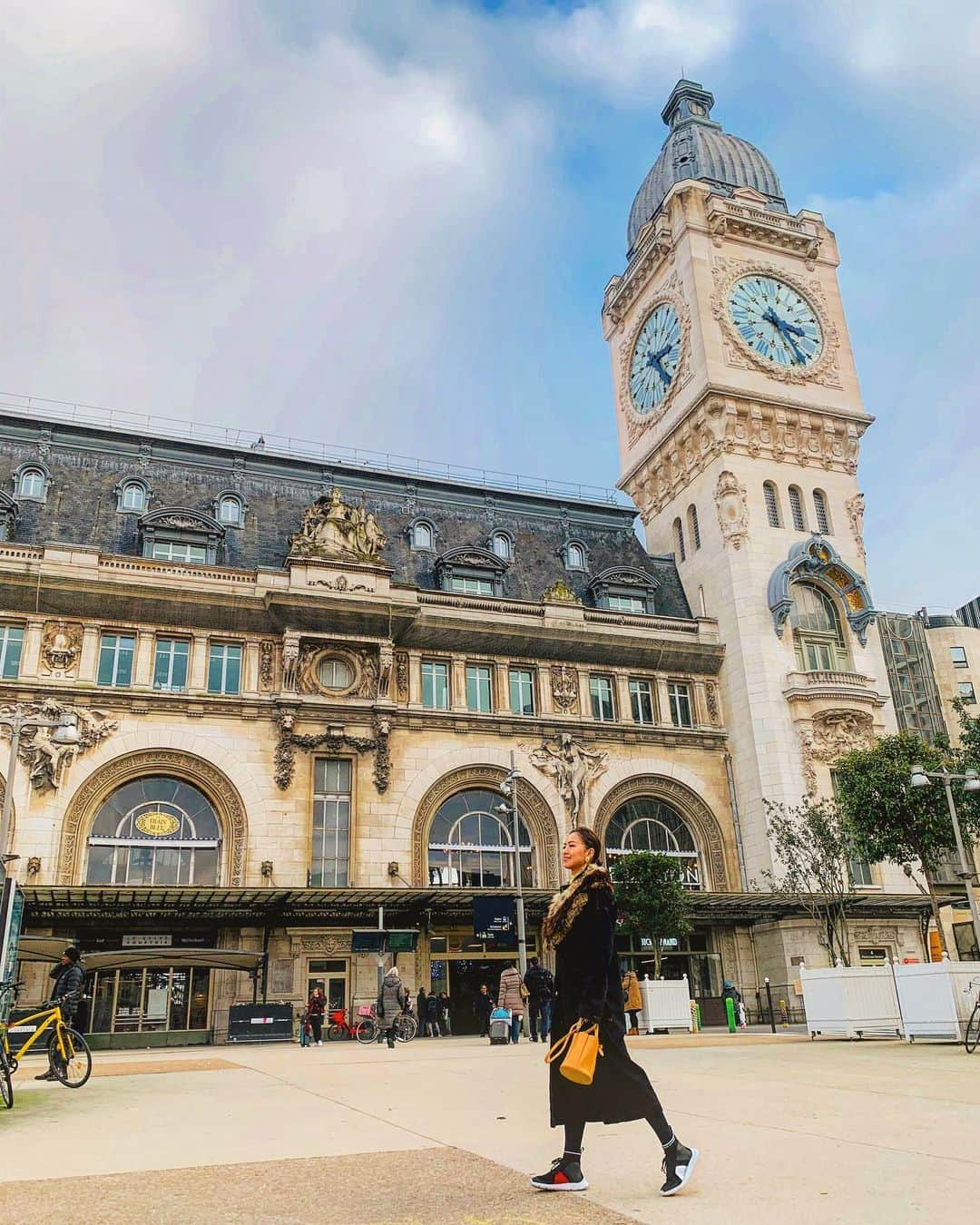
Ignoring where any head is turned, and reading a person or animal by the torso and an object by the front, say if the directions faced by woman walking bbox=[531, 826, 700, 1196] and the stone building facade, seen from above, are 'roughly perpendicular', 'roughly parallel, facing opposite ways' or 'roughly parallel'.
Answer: roughly perpendicular
